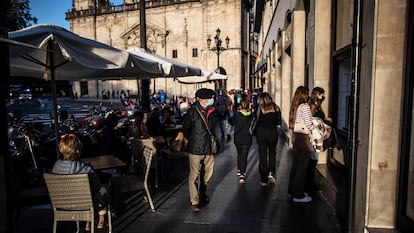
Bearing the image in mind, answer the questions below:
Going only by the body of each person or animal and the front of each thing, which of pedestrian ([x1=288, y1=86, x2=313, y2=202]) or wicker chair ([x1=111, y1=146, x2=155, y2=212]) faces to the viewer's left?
the wicker chair

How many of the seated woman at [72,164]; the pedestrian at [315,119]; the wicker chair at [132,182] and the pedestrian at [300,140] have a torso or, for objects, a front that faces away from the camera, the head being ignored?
1

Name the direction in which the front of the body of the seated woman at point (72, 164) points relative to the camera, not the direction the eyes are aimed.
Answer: away from the camera

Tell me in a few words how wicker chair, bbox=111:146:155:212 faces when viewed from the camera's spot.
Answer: facing to the left of the viewer

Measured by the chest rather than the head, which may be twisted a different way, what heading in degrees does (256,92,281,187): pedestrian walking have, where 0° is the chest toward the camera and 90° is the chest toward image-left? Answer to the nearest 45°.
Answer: approximately 180°

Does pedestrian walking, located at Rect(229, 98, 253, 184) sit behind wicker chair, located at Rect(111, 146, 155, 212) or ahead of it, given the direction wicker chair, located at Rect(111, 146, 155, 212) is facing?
behind

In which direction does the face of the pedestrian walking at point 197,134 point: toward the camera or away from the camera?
toward the camera

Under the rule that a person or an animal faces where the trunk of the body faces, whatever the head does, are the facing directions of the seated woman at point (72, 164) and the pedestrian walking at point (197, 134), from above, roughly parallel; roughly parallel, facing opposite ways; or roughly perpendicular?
roughly parallel, facing opposite ways

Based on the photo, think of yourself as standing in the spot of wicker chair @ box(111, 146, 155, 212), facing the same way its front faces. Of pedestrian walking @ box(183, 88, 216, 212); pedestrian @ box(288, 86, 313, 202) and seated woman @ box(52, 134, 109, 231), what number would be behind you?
2

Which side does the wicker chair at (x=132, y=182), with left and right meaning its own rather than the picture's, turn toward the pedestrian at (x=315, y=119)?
back

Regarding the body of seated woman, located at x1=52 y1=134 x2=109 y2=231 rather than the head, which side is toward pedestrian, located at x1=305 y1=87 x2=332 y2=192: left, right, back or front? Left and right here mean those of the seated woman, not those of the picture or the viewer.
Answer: right

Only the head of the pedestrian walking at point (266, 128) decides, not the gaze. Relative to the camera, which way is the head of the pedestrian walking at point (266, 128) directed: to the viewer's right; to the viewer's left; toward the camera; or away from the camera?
away from the camera

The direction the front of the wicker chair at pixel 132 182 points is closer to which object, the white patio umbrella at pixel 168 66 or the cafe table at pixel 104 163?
the cafe table

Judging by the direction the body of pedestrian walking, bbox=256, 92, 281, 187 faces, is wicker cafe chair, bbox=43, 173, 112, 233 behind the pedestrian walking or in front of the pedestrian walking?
behind
